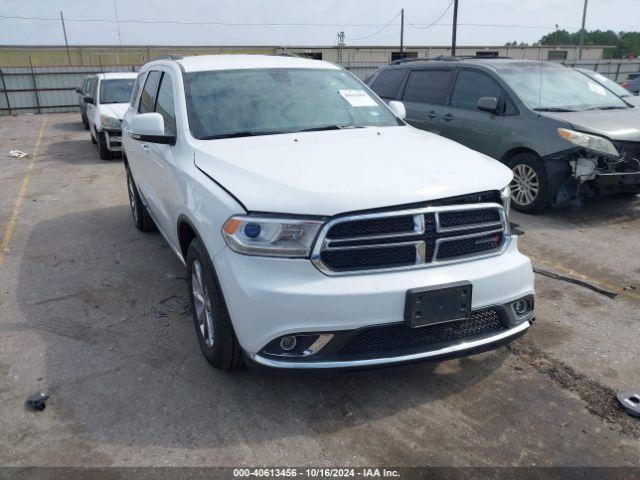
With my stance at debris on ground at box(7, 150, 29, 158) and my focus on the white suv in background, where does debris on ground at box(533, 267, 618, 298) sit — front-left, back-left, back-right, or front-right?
front-right

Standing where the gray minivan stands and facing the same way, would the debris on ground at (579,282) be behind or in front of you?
in front

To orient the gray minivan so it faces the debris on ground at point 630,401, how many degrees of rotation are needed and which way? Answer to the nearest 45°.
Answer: approximately 45° to its right

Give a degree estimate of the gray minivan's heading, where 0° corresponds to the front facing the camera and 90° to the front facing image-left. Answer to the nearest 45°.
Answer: approximately 315°

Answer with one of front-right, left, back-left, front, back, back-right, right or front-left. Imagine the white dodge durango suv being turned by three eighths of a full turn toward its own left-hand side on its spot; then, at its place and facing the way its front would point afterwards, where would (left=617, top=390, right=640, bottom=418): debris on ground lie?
right

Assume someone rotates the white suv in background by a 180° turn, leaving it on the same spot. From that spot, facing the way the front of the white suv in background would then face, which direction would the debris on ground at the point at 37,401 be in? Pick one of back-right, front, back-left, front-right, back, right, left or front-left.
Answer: back-left

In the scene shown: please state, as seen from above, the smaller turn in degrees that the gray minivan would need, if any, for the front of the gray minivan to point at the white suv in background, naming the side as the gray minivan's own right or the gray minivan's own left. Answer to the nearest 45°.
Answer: approximately 135° to the gray minivan's own right

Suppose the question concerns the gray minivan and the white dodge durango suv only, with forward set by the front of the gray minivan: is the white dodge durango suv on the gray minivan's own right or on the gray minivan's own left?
on the gray minivan's own right

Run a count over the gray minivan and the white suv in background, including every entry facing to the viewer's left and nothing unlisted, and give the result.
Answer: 0

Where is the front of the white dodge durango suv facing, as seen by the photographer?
facing the viewer and to the right of the viewer

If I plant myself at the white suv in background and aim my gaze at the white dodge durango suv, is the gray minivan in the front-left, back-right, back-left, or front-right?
front-left

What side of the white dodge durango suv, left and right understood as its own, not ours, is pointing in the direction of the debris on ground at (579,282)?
left

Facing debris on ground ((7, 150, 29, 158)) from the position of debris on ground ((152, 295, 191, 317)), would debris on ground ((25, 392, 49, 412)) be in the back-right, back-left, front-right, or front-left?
back-left

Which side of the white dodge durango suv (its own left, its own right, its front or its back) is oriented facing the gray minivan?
left

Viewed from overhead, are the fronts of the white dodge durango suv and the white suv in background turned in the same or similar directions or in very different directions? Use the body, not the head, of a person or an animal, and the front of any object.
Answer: same or similar directions
